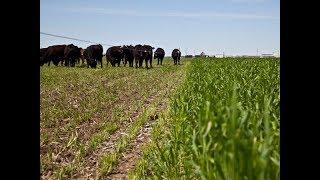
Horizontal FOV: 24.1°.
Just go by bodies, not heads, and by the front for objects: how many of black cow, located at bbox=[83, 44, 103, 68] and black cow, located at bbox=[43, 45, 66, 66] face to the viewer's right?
0

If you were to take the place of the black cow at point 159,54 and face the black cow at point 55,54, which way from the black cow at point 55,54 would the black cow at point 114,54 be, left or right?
left

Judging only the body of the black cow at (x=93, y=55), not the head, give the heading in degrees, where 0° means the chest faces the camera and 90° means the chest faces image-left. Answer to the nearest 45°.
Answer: approximately 45°

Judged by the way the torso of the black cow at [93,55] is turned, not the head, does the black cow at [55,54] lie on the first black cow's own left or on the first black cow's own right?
on the first black cow's own right

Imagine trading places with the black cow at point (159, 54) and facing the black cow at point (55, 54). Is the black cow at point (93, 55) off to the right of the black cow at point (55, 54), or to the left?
left

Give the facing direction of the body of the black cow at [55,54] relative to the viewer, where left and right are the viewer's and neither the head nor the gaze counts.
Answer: facing the viewer and to the left of the viewer

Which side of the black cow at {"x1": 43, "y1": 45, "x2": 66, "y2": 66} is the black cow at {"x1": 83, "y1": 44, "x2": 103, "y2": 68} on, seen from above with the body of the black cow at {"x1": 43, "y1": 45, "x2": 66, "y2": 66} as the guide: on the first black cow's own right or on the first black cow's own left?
on the first black cow's own left
